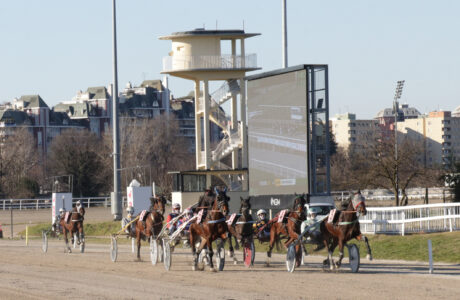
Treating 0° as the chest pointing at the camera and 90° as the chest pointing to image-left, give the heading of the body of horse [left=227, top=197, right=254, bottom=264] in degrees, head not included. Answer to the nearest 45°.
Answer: approximately 315°

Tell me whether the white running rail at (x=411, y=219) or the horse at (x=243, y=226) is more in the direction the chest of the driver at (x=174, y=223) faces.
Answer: the horse

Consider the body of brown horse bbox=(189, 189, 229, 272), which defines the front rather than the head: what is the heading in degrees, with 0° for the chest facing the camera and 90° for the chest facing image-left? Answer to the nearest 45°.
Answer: approximately 315°

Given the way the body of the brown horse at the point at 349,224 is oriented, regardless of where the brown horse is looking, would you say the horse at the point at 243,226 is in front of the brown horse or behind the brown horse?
behind

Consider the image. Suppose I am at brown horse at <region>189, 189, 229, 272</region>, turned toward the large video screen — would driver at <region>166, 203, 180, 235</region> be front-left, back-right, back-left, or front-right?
front-left

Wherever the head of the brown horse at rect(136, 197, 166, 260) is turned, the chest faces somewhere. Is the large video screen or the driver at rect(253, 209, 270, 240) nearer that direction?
the driver

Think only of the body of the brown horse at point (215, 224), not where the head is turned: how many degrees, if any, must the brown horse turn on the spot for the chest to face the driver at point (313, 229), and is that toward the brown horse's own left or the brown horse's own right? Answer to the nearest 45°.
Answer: approximately 45° to the brown horse's own left

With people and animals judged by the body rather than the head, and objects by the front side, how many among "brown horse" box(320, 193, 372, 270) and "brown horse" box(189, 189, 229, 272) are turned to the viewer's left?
0

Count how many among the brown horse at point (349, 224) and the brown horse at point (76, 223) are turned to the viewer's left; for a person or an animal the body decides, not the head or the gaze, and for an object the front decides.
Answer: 0

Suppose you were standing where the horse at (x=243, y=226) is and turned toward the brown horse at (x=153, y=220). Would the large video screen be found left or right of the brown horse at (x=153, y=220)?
right
